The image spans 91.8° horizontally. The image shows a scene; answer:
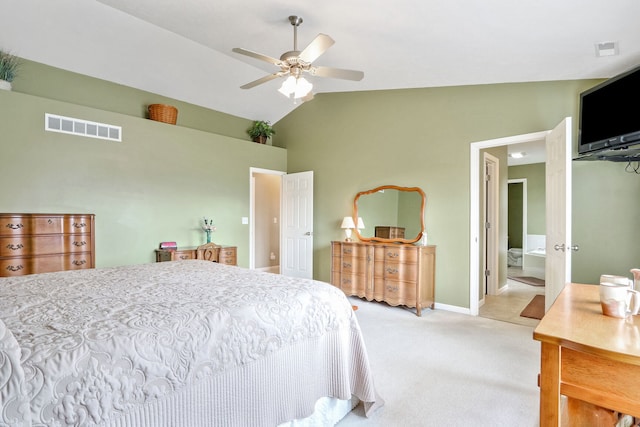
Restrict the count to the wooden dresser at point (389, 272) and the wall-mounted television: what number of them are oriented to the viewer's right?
0

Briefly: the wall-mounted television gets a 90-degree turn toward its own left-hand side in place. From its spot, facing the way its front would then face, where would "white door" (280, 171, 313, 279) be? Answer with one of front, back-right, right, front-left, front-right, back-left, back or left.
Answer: back-right

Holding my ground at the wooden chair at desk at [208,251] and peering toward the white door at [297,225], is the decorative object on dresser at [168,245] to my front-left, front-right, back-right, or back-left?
back-left

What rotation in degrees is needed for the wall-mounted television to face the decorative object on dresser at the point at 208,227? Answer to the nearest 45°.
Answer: approximately 45° to its right

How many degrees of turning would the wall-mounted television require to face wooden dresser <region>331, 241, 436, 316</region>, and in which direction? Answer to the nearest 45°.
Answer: approximately 45° to its right

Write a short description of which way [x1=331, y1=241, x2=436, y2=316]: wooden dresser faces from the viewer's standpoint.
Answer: facing the viewer and to the left of the viewer

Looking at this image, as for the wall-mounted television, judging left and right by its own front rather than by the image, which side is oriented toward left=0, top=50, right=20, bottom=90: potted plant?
front

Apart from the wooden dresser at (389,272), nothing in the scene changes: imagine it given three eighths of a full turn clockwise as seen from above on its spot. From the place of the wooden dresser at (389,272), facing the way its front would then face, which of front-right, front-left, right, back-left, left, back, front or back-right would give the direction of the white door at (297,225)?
front-left

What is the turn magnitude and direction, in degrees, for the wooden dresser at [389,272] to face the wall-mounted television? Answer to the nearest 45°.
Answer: approximately 90° to its left
